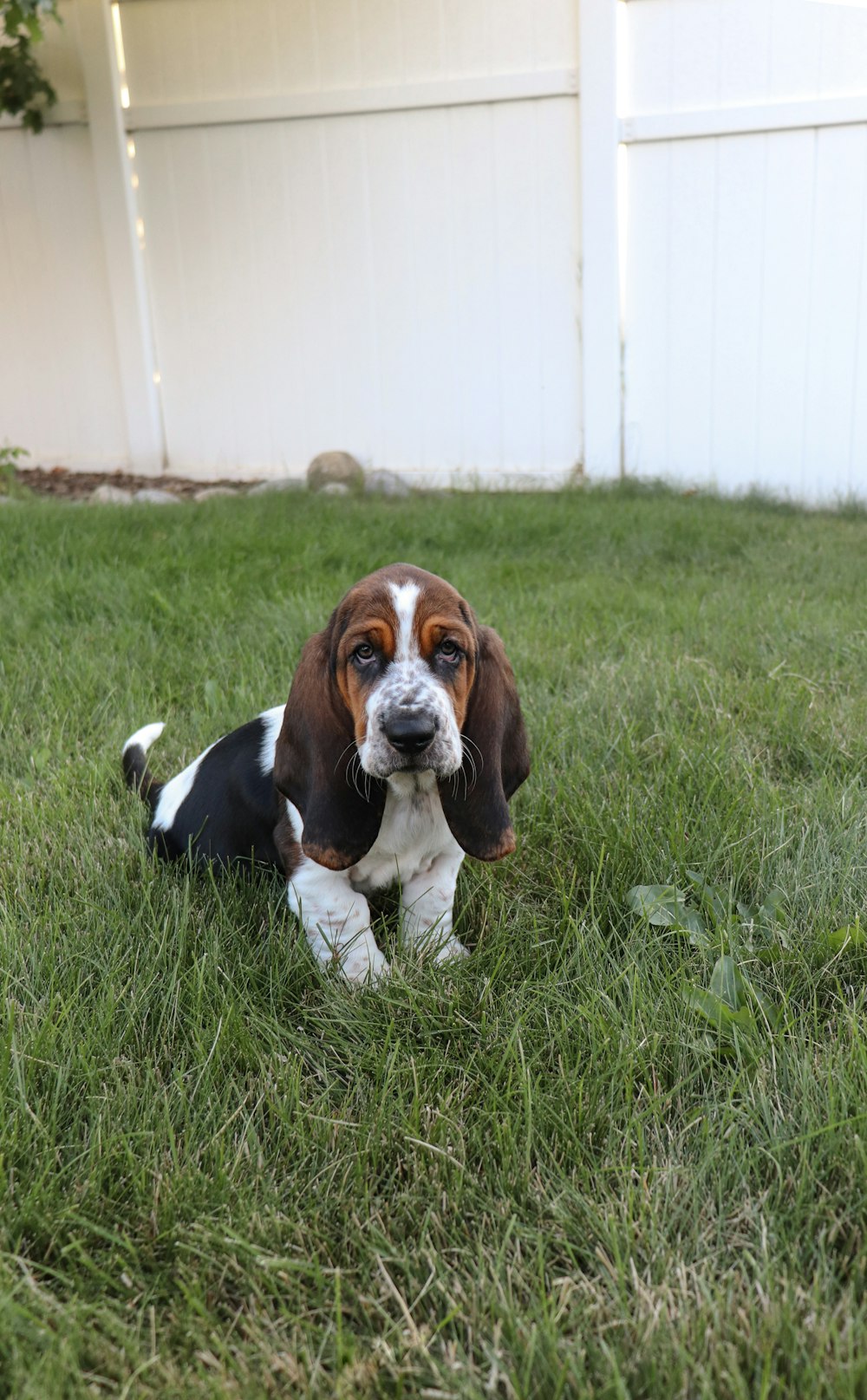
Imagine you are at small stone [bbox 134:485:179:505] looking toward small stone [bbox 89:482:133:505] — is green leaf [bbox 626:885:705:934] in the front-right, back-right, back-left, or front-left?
back-left

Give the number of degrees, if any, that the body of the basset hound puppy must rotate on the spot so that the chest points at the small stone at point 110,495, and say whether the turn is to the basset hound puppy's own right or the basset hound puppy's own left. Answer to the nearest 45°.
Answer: approximately 135° to the basset hound puppy's own left

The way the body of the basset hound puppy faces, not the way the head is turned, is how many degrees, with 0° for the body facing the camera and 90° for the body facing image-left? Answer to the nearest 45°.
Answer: approximately 315°

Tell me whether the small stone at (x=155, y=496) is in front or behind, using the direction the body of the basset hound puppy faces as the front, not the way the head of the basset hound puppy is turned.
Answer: behind

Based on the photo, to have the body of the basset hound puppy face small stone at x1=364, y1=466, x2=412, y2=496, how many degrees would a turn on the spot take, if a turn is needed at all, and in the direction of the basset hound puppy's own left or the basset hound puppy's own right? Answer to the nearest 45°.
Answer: approximately 135° to the basset hound puppy's own left

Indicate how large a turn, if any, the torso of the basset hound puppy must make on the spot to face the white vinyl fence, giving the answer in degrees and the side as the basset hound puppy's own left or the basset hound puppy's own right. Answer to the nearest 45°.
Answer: approximately 135° to the basset hound puppy's own left

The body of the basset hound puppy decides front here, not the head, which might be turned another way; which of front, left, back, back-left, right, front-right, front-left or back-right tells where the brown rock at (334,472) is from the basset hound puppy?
back-left

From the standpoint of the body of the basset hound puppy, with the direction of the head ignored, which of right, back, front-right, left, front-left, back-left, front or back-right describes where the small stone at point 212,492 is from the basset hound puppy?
back-left
